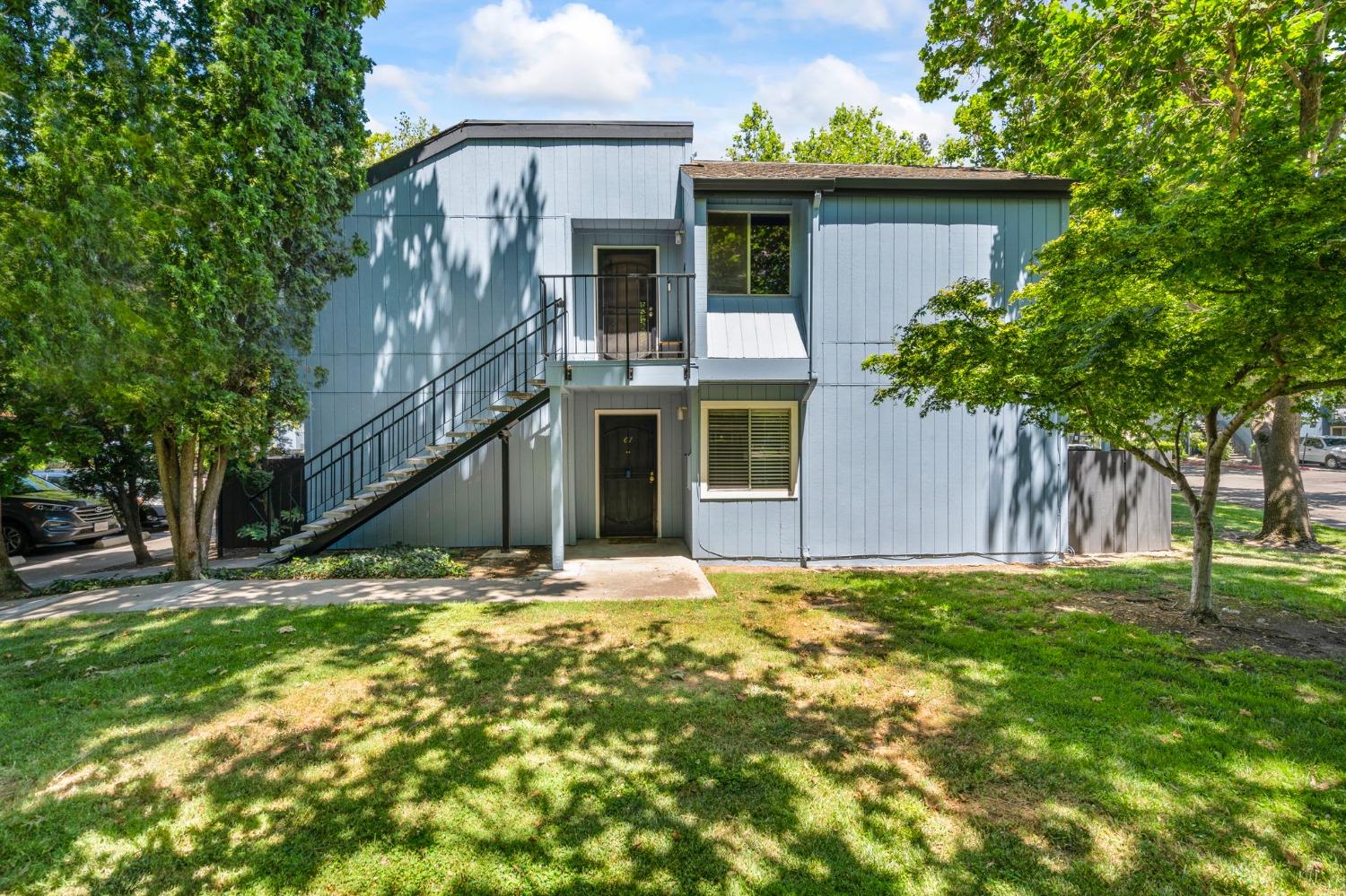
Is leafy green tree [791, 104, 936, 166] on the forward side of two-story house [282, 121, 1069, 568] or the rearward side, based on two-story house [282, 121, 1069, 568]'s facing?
on the rearward side

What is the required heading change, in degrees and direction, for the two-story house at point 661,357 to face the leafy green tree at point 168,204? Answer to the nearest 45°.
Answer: approximately 45° to its right

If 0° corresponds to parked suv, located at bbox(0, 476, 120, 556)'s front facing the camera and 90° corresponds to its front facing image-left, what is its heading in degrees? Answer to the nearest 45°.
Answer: approximately 315°

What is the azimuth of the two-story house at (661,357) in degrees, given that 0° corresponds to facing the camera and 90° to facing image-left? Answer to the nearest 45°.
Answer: approximately 0°

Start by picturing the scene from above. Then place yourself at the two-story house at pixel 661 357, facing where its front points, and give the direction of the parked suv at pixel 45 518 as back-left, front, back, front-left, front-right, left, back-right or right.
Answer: right

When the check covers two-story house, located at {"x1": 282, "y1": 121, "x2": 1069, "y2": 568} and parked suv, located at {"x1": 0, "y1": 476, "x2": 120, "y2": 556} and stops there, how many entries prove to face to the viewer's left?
0

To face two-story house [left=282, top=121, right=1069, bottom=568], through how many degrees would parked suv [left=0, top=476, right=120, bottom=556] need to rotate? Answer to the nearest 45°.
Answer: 0° — it already faces it
